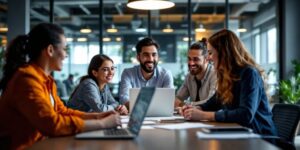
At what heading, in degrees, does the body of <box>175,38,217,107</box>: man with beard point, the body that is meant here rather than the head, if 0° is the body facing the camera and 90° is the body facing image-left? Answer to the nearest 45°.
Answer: approximately 45°

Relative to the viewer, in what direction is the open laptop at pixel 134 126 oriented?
to the viewer's left

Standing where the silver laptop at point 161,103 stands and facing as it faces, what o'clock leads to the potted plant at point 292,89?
The potted plant is roughly at 1 o'clock from the silver laptop.

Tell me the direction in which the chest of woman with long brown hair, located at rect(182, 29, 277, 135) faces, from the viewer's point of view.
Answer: to the viewer's left

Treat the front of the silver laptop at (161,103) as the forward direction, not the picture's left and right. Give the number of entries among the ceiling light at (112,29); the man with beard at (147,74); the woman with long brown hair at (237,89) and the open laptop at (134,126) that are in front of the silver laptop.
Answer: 2

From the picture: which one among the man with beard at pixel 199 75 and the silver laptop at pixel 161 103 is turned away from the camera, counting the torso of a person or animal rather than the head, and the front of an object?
the silver laptop

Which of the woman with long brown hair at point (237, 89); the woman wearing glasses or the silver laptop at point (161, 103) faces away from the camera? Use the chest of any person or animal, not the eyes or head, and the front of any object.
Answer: the silver laptop

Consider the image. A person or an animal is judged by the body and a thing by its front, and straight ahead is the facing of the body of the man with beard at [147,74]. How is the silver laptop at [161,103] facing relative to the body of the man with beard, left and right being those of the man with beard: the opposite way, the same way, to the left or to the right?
the opposite way

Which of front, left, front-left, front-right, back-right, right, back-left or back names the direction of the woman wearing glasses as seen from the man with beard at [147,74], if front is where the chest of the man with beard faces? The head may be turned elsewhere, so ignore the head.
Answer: front-right

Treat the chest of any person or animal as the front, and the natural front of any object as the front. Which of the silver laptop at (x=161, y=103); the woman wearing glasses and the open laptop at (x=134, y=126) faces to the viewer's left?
the open laptop

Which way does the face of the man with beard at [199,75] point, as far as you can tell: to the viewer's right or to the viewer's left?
to the viewer's left

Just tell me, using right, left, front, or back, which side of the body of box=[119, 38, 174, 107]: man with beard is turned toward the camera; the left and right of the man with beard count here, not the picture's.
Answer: front

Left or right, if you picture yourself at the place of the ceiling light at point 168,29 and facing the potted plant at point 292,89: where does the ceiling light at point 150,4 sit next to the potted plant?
right

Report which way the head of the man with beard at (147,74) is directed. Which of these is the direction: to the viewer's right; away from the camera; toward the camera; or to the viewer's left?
toward the camera

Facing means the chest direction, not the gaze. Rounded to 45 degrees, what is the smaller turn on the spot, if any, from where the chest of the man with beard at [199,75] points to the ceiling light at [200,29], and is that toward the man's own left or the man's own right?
approximately 135° to the man's own right

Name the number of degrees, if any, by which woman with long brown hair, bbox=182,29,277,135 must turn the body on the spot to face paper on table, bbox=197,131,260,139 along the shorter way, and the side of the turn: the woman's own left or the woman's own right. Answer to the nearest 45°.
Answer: approximately 90° to the woman's own left

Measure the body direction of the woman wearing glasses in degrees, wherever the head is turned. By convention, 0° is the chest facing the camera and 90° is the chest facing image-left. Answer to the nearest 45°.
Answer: approximately 315°

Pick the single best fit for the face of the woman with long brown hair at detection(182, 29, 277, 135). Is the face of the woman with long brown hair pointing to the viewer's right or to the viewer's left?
to the viewer's left
